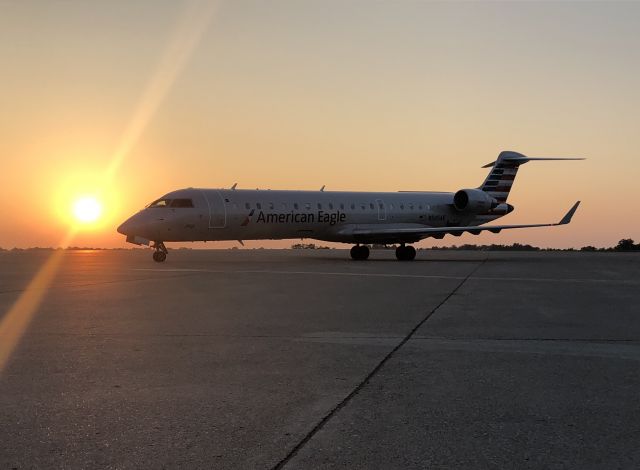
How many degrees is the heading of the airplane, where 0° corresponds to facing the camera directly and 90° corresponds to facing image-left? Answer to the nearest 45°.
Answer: approximately 45°
